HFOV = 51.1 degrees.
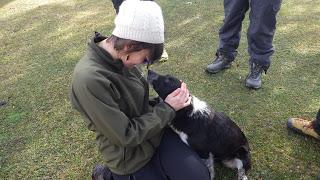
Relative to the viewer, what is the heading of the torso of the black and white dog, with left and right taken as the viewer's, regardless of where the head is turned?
facing to the left of the viewer

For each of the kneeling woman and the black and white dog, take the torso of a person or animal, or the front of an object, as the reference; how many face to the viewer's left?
1

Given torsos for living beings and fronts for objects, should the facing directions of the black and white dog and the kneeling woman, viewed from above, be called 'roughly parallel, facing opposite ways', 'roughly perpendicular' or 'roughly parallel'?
roughly parallel, facing opposite ways

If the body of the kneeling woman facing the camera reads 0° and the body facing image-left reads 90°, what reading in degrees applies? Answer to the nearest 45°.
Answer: approximately 270°

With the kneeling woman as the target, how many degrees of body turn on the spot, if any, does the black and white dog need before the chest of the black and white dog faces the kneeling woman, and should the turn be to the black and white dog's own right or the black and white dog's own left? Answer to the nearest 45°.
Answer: approximately 45° to the black and white dog's own left

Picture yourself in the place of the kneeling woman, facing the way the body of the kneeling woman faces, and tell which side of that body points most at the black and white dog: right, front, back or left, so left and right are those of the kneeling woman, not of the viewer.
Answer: front
